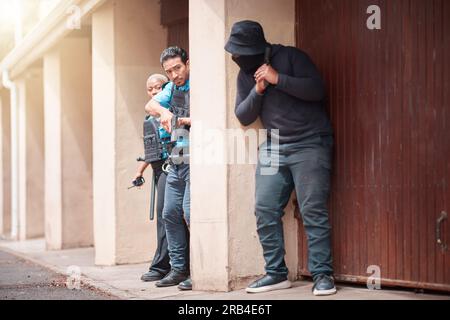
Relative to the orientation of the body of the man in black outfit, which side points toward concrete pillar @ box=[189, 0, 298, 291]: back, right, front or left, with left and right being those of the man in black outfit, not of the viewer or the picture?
right

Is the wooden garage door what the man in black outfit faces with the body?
no

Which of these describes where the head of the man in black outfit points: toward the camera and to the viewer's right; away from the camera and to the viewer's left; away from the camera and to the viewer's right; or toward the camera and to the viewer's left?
toward the camera and to the viewer's left

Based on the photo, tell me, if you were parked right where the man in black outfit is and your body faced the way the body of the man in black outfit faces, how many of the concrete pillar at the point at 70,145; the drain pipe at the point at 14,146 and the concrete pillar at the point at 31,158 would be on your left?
0

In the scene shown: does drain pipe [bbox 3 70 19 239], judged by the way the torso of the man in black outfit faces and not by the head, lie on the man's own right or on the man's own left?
on the man's own right

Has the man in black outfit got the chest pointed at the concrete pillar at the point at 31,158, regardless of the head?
no

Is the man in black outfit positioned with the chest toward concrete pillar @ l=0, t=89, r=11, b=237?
no

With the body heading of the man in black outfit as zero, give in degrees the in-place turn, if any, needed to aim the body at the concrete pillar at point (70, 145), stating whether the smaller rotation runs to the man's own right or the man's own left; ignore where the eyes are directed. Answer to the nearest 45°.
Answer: approximately 90° to the man's own right
